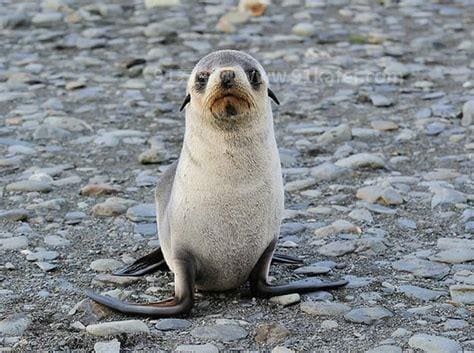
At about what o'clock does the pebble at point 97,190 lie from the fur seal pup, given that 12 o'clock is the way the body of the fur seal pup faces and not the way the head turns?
The pebble is roughly at 5 o'clock from the fur seal pup.

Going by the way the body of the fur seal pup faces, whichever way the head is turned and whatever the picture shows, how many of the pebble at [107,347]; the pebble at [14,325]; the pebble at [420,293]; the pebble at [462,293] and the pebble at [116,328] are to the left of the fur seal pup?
2

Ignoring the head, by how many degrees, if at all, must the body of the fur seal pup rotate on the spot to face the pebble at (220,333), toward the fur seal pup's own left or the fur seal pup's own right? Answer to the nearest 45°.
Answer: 0° — it already faces it

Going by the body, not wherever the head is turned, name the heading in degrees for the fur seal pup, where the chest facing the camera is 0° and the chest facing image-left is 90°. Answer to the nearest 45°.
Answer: approximately 0°

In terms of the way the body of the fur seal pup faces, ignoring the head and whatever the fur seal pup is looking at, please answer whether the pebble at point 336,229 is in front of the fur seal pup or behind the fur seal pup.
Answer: behind

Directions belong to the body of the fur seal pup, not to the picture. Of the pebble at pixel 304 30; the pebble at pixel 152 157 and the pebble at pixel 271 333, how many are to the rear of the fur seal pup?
2

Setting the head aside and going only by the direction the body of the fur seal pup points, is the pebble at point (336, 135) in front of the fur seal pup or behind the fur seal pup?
behind

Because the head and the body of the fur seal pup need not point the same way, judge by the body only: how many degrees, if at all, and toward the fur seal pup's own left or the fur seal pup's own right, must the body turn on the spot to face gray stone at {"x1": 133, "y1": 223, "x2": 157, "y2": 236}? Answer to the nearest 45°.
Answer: approximately 135° to the fur seal pup's own right
